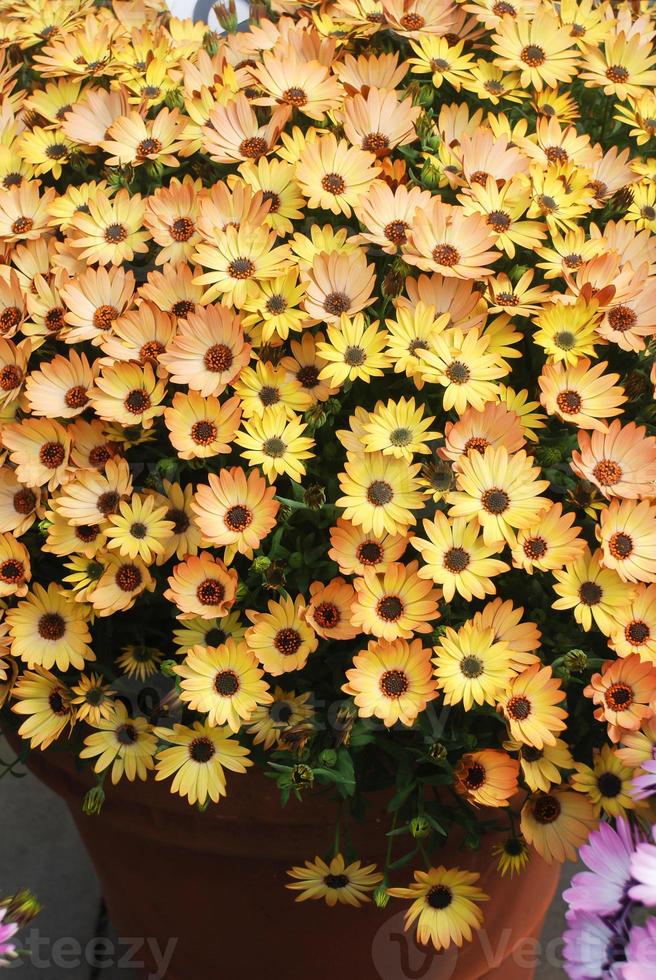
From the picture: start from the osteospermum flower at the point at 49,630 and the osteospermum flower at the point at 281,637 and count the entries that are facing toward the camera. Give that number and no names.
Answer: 2

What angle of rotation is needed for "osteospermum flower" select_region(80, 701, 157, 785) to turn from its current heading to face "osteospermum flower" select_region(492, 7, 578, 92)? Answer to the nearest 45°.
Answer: approximately 135° to its left

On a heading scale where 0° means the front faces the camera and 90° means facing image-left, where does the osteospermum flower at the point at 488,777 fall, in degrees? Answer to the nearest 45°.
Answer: approximately 45°

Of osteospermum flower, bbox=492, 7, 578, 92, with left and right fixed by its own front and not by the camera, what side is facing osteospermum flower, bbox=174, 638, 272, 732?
front
